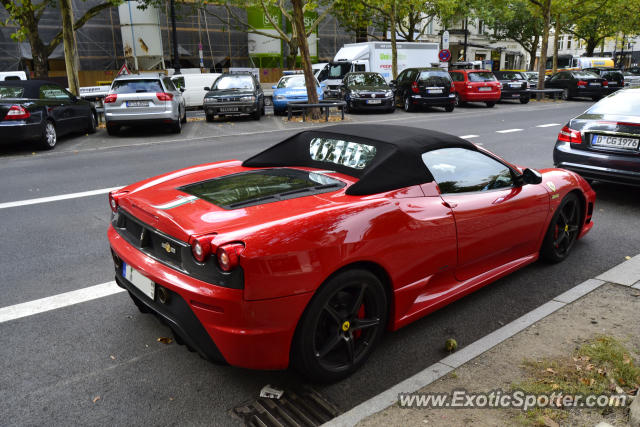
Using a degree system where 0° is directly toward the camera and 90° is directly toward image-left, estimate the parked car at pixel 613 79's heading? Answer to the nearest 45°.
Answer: approximately 135°

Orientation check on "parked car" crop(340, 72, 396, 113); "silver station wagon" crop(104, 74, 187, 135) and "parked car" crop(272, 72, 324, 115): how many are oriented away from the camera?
1

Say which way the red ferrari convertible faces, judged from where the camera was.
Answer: facing away from the viewer and to the right of the viewer

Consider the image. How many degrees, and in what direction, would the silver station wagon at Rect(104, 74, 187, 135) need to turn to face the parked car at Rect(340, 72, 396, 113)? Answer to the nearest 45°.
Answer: approximately 45° to its right

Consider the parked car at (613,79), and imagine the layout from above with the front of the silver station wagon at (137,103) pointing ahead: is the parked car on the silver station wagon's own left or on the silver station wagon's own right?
on the silver station wagon's own right

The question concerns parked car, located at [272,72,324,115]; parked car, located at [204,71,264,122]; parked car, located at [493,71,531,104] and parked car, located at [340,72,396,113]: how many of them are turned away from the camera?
1

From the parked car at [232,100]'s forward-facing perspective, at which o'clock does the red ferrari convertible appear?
The red ferrari convertible is roughly at 12 o'clock from the parked car.

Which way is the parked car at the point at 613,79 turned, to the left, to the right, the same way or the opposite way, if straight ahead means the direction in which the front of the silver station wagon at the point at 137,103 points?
the same way

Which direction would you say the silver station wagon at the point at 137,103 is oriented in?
away from the camera

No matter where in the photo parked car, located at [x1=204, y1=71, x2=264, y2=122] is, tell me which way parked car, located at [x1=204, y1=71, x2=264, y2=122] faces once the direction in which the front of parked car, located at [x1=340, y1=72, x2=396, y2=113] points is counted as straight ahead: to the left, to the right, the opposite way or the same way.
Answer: the same way

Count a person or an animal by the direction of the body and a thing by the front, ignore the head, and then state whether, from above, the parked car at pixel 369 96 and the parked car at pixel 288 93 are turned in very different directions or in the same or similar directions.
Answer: same or similar directions

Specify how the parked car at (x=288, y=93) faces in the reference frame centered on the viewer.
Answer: facing the viewer

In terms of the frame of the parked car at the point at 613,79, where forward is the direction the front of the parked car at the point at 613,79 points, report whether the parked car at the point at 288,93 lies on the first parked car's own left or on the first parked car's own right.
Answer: on the first parked car's own left

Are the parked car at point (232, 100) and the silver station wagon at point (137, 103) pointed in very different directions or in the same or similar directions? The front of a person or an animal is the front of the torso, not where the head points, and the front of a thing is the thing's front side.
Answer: very different directions

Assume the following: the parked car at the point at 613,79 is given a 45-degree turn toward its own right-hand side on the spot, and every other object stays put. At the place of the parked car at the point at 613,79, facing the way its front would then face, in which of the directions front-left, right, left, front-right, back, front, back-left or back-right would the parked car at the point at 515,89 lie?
back-left

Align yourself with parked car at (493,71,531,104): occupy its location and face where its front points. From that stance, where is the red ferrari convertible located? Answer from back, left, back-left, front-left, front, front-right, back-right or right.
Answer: back
